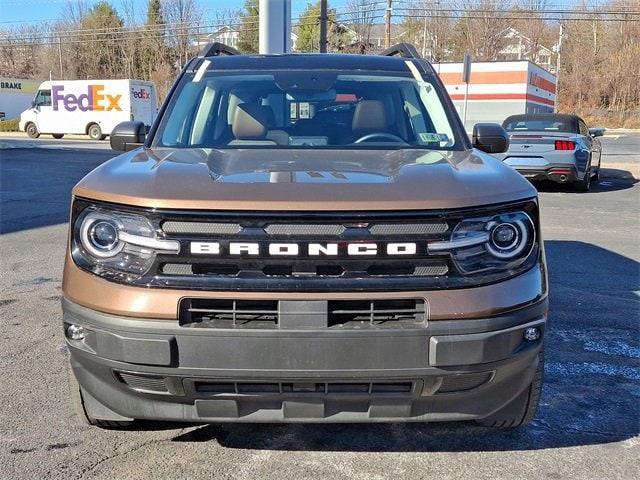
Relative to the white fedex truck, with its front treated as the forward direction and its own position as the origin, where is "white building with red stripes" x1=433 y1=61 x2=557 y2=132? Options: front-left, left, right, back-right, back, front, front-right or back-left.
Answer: back-right

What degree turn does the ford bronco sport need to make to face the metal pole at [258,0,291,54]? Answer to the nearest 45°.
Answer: approximately 180°

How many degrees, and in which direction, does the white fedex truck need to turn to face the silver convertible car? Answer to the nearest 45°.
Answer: approximately 135° to its left

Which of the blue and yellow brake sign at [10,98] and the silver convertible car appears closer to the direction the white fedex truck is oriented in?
the blue and yellow brake sign

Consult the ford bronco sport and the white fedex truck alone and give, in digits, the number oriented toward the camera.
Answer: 1

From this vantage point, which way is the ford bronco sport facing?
toward the camera

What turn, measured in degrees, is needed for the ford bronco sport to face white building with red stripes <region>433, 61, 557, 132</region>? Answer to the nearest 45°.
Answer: approximately 180°

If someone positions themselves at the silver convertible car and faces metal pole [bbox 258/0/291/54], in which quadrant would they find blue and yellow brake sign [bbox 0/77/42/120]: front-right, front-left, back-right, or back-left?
front-right

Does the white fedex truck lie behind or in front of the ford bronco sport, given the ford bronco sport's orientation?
behind

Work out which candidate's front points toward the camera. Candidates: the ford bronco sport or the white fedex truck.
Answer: the ford bronco sport

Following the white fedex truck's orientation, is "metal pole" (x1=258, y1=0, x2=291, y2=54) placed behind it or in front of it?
behind

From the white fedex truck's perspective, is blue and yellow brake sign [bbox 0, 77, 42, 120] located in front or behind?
in front

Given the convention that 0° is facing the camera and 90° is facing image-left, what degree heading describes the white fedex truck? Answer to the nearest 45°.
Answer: approximately 135°

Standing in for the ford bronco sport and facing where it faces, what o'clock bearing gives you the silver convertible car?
The silver convertible car is roughly at 7 o'clock from the ford bronco sport.

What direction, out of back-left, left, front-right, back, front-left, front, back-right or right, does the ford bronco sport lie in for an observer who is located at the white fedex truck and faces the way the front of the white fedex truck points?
back-left

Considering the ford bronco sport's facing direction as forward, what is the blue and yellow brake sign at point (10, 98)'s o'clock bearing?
The blue and yellow brake sign is roughly at 5 o'clock from the ford bronco sport.
